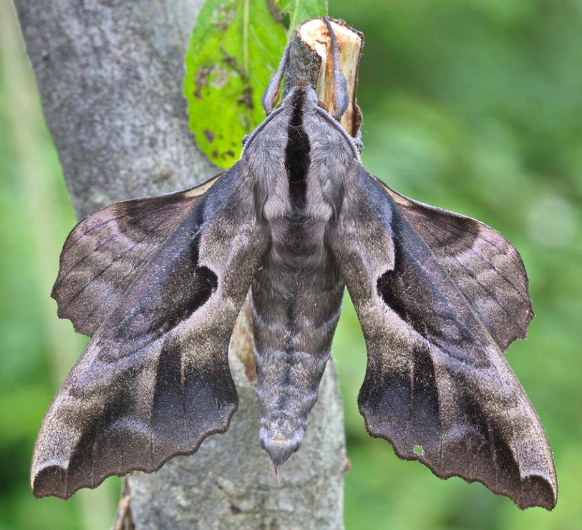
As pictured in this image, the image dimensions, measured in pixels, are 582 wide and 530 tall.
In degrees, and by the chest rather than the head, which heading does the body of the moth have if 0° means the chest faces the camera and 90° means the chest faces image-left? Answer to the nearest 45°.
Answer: approximately 180°

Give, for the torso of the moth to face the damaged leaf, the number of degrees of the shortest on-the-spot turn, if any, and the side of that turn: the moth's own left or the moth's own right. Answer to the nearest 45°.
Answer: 0° — it already faces it
